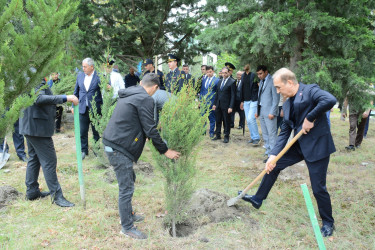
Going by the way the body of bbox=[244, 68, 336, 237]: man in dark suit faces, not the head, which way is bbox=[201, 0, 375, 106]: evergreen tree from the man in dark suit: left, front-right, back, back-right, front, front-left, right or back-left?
back-right

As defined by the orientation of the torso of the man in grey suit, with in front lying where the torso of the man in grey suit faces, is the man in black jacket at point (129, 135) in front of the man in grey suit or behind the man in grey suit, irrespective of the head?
in front

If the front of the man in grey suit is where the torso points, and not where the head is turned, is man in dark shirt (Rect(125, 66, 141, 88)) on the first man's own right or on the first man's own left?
on the first man's own right

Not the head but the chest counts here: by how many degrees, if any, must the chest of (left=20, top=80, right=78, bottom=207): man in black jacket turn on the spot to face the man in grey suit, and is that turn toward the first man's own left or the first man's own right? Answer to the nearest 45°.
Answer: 0° — they already face them

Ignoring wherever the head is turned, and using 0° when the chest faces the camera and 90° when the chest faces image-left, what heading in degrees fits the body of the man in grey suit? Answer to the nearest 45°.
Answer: approximately 45°

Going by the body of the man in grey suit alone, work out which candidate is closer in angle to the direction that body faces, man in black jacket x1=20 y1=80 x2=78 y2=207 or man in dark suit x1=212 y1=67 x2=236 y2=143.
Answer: the man in black jacket

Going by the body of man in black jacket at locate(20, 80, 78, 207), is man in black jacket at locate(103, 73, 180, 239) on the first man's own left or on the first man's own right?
on the first man's own right

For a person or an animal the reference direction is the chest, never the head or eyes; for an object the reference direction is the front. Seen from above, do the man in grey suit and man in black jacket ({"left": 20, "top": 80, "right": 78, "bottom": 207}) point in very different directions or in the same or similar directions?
very different directions

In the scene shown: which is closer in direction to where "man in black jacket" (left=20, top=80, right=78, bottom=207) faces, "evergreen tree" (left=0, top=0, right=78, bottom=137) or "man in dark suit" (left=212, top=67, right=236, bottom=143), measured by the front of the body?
the man in dark suit

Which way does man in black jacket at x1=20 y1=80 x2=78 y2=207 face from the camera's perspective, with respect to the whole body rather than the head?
to the viewer's right
